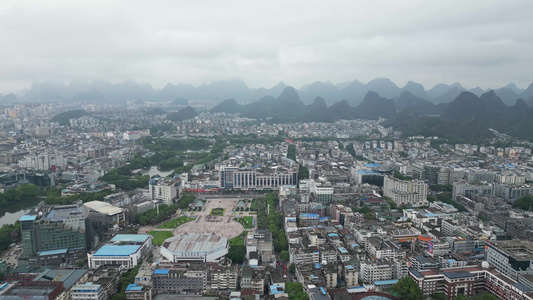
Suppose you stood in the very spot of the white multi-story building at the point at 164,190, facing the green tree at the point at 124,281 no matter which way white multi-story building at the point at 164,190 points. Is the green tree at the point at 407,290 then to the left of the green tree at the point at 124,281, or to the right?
left

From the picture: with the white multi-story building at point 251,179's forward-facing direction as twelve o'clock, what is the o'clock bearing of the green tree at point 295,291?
The green tree is roughly at 12 o'clock from the white multi-story building.

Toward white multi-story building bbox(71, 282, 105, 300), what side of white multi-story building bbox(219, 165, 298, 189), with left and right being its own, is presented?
front

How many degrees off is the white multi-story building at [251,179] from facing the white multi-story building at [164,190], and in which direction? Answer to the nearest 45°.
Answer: approximately 45° to its right

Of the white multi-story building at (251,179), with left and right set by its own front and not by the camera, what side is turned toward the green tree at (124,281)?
front

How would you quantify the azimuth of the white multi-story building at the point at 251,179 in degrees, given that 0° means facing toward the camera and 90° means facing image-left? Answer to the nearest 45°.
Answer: approximately 0°

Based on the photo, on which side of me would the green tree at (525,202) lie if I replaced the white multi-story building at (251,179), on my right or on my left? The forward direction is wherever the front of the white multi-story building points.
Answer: on my left

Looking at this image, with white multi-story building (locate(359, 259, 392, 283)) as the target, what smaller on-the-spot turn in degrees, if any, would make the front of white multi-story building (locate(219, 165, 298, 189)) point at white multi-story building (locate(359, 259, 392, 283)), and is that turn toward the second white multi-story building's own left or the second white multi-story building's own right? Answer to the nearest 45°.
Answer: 0° — it already faces it

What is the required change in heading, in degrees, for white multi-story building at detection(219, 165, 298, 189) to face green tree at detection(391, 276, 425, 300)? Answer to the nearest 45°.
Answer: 0° — it already faces it
